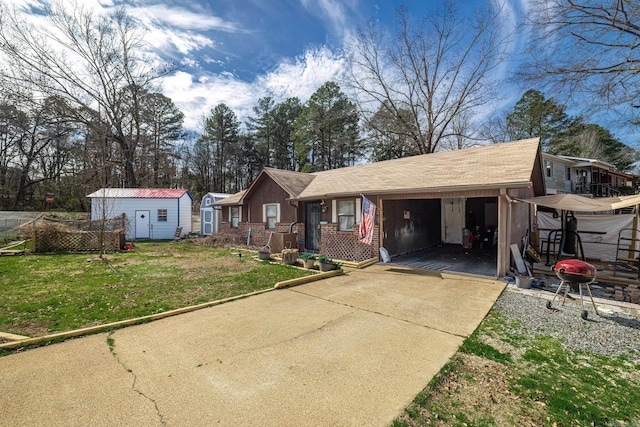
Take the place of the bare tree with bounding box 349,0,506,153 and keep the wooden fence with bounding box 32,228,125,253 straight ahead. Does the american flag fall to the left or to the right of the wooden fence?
left

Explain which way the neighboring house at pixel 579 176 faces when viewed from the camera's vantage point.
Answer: facing the viewer and to the right of the viewer

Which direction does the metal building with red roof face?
toward the camera

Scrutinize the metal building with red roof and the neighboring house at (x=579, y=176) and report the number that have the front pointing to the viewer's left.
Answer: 0

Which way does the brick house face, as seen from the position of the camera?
facing the viewer and to the left of the viewer

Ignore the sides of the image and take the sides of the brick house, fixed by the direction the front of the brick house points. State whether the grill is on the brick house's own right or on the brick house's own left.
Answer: on the brick house's own left

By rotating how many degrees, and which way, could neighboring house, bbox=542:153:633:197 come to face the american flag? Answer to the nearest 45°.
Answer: approximately 45° to its right

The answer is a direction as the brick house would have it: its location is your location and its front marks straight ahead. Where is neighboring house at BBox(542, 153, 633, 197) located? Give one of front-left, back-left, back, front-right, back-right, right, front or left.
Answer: back

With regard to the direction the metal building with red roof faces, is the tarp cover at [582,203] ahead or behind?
ahead

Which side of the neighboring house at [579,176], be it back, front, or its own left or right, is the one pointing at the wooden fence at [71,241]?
right

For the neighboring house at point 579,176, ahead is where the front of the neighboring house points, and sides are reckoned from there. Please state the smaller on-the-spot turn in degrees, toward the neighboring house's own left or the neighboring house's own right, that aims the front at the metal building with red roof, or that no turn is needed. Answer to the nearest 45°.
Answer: approximately 90° to the neighboring house's own right

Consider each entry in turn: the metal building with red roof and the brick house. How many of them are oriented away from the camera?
0

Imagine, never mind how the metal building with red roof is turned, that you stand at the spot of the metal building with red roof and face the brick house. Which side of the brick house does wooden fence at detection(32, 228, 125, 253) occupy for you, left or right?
right
